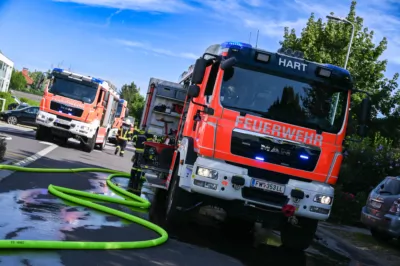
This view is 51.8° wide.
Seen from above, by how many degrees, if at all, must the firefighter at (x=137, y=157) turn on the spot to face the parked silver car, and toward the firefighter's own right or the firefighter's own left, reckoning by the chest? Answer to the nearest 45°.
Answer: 0° — they already face it

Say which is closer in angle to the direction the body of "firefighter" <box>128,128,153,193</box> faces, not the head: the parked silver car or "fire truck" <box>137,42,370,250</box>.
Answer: the parked silver car

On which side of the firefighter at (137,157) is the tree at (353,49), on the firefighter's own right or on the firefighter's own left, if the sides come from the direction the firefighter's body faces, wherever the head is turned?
on the firefighter's own left
